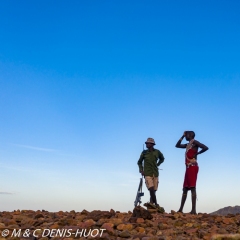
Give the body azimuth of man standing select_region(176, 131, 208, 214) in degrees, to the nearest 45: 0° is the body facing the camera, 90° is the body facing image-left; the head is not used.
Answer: approximately 45°

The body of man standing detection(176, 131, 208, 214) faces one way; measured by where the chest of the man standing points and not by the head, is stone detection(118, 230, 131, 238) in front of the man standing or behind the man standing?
in front

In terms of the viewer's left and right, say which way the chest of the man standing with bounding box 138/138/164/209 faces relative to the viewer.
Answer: facing the viewer

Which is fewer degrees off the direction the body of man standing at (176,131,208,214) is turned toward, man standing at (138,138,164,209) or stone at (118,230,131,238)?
the stone

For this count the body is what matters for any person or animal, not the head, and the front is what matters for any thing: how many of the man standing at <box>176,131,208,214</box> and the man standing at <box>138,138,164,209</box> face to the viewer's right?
0

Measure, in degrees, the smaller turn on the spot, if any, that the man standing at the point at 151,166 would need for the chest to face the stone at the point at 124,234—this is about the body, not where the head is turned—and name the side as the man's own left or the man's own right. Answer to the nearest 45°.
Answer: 0° — they already face it
